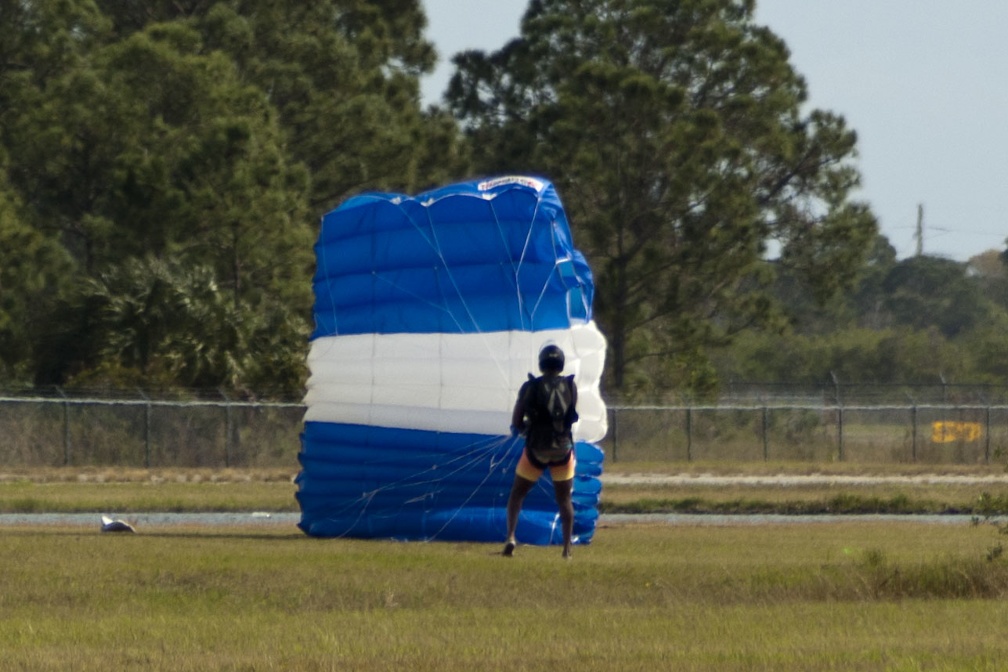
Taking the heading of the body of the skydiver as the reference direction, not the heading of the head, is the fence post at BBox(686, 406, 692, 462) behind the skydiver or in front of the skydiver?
in front

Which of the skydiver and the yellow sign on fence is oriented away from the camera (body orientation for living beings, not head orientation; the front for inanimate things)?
the skydiver

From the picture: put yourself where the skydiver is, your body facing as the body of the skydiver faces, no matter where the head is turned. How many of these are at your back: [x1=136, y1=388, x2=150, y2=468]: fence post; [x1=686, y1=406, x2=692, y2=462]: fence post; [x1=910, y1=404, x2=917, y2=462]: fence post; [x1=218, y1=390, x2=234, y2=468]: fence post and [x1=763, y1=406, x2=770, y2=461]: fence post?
0

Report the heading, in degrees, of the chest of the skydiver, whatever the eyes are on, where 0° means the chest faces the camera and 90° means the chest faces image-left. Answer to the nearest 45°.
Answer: approximately 180°

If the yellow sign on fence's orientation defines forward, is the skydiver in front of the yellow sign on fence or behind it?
in front

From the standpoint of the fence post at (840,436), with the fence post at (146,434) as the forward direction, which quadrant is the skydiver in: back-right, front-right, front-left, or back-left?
front-left

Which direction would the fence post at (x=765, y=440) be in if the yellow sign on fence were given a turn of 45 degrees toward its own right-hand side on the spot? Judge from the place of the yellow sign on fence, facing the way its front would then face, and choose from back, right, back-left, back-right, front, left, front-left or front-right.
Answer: front

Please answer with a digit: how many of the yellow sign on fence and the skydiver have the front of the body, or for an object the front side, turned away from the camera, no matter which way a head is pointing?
1

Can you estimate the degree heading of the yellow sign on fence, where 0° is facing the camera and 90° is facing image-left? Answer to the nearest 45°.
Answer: approximately 0°

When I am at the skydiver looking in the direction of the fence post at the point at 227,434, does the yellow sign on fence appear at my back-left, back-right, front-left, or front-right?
front-right

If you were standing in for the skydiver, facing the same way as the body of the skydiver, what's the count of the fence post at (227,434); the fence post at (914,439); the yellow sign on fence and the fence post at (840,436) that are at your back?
0

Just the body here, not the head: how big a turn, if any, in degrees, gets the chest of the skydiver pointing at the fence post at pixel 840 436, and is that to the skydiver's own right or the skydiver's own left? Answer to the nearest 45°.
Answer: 0° — they already face it

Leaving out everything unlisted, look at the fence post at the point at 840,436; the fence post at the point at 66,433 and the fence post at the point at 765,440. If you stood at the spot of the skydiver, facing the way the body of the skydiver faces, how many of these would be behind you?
0

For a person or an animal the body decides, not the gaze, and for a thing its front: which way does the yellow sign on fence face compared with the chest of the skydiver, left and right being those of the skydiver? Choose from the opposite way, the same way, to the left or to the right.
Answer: the opposite way

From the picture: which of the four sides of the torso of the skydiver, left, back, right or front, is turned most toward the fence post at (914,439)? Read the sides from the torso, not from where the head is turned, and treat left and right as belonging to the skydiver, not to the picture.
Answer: front

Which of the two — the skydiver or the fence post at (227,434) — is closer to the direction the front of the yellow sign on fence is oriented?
the skydiver

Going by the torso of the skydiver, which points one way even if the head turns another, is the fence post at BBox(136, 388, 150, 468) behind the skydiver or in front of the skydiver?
in front
